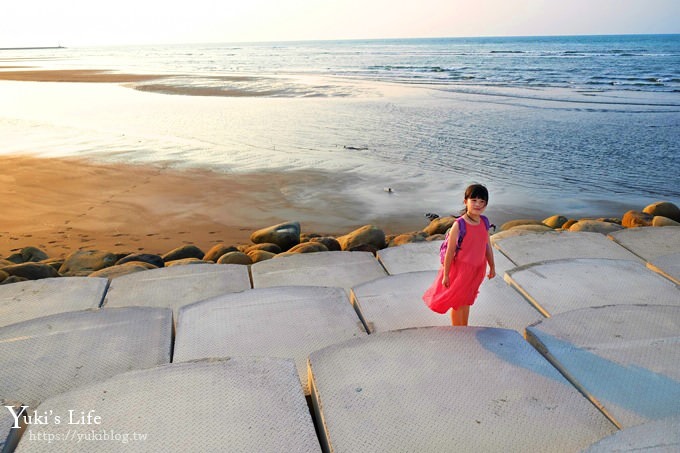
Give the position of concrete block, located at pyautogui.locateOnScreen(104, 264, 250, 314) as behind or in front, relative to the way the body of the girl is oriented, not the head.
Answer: behind

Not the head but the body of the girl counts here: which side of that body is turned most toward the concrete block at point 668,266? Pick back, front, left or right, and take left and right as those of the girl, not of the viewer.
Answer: left

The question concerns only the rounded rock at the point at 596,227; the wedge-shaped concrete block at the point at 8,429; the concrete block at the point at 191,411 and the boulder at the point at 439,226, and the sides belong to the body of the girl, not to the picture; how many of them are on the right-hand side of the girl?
2

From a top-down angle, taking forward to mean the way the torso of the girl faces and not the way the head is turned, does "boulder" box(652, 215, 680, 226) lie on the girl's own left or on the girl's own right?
on the girl's own left

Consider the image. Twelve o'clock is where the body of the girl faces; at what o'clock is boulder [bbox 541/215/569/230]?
The boulder is roughly at 8 o'clock from the girl.

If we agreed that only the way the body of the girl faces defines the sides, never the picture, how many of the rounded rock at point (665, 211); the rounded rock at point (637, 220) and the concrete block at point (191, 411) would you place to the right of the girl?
1

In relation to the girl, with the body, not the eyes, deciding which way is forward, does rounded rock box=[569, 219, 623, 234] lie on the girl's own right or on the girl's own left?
on the girl's own left

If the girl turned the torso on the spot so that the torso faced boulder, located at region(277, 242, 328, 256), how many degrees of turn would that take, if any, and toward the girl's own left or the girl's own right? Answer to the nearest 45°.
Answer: approximately 180°

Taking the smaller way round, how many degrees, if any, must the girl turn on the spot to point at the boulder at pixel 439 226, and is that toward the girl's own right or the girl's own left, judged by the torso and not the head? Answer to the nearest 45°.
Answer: approximately 135° to the girl's own left

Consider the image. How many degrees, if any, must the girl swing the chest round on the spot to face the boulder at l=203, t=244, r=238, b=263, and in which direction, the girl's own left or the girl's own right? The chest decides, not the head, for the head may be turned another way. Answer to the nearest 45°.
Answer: approximately 180°

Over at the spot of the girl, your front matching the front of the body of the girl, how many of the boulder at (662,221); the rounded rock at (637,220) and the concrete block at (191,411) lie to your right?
1

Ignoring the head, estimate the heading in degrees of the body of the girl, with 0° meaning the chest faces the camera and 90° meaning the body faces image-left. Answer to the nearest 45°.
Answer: approximately 315°

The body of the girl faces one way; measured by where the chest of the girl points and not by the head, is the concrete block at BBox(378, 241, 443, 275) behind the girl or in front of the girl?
behind

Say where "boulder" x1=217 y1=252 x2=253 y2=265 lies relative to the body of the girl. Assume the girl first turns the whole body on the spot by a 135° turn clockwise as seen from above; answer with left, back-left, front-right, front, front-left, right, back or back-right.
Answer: front-right
